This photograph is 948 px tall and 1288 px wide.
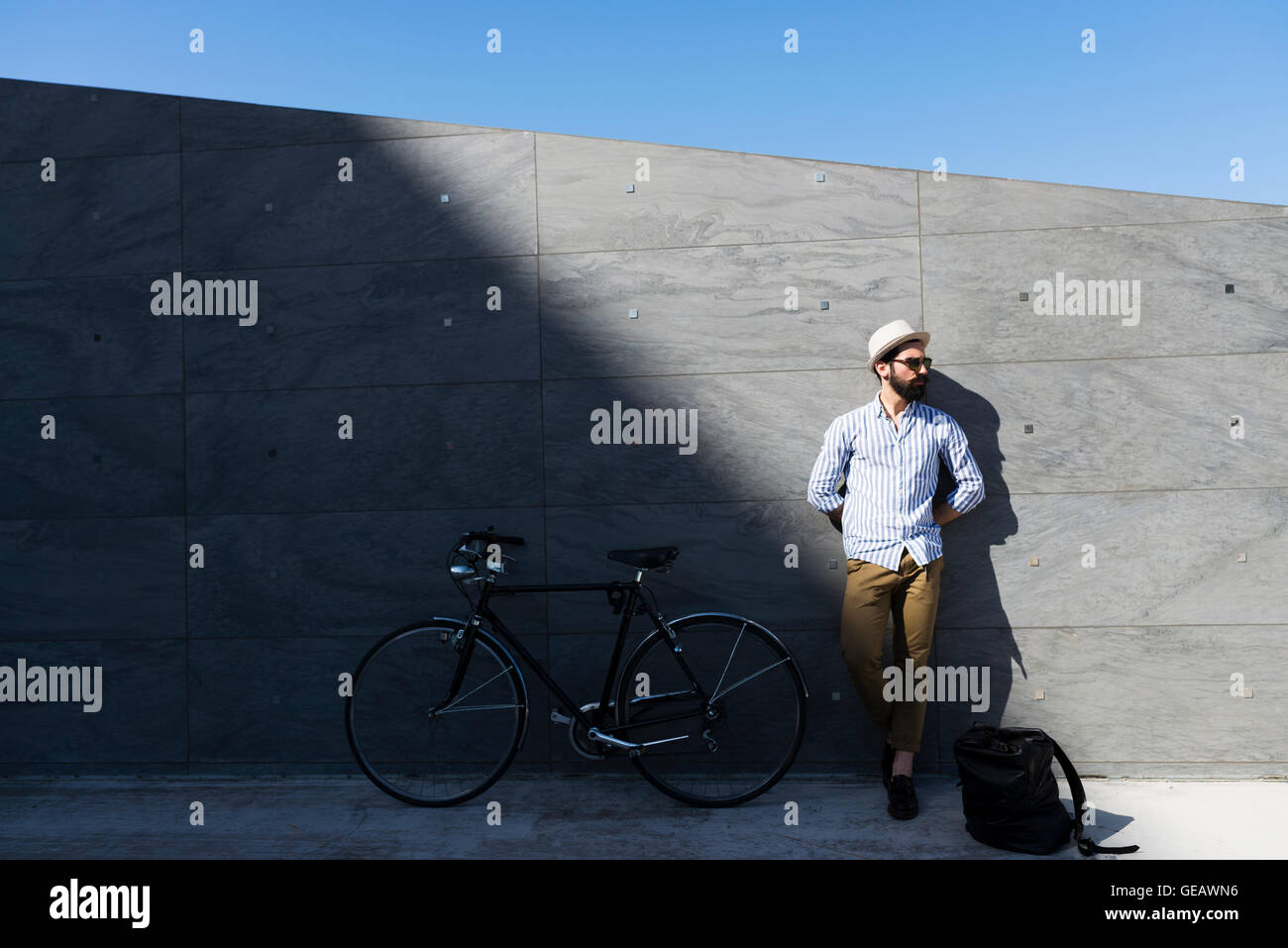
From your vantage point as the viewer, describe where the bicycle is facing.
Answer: facing to the left of the viewer

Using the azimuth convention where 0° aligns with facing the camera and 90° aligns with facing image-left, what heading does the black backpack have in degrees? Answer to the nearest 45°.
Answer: approximately 45°

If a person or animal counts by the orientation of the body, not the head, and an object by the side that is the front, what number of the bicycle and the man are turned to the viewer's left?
1

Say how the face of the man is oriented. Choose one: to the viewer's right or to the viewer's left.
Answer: to the viewer's right

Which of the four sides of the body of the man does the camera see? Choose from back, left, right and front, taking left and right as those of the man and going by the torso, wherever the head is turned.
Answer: front

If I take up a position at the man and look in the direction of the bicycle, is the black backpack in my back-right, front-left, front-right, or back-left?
back-left

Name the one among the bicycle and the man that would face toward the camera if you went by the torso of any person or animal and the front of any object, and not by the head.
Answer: the man

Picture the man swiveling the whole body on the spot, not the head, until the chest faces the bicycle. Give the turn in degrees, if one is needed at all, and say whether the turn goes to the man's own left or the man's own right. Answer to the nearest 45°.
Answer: approximately 90° to the man's own right

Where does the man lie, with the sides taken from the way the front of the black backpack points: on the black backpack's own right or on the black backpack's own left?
on the black backpack's own right

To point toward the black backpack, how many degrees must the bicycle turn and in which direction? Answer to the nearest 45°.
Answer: approximately 135° to its left

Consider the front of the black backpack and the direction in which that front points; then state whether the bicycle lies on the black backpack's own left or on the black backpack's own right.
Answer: on the black backpack's own right
